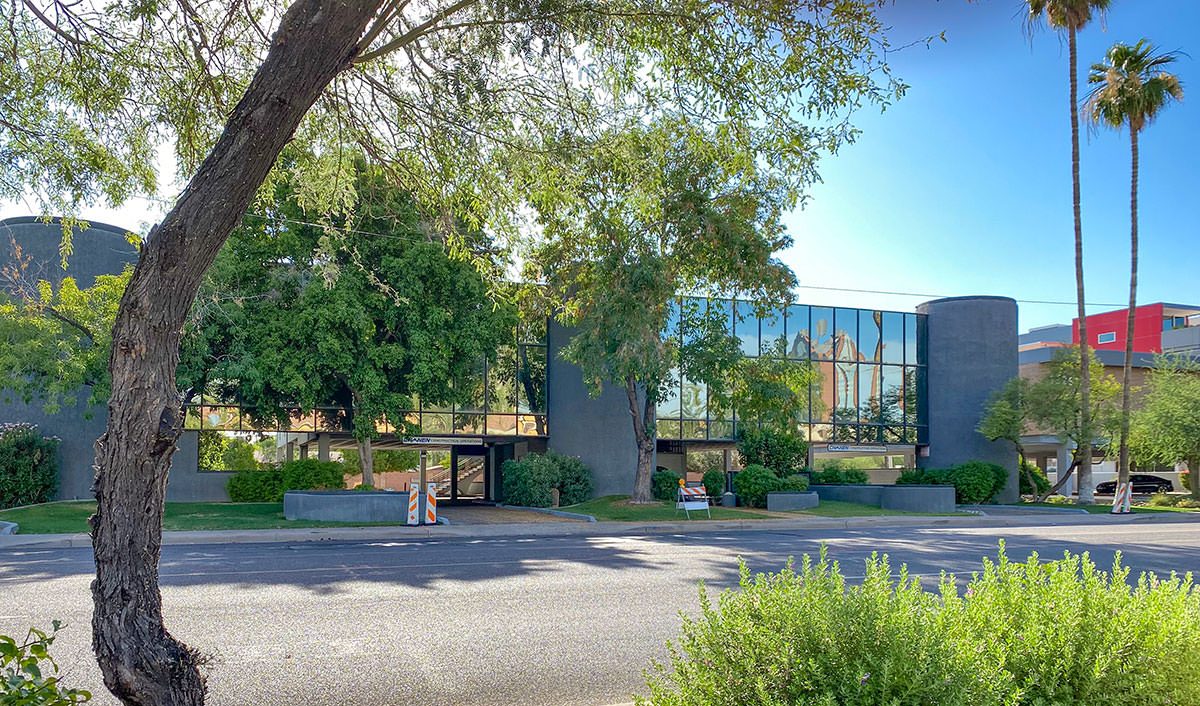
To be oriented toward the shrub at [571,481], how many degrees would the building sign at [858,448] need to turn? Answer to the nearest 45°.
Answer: approximately 45° to its right

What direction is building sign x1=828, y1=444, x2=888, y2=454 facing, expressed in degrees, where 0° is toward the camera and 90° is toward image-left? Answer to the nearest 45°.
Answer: approximately 0°

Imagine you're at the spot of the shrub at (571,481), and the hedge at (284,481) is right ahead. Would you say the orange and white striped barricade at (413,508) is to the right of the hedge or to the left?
left

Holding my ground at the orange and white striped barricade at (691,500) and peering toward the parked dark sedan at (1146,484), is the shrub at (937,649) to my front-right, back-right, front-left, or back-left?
back-right

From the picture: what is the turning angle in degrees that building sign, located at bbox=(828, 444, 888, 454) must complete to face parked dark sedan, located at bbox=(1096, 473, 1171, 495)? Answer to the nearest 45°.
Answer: approximately 135° to its left
